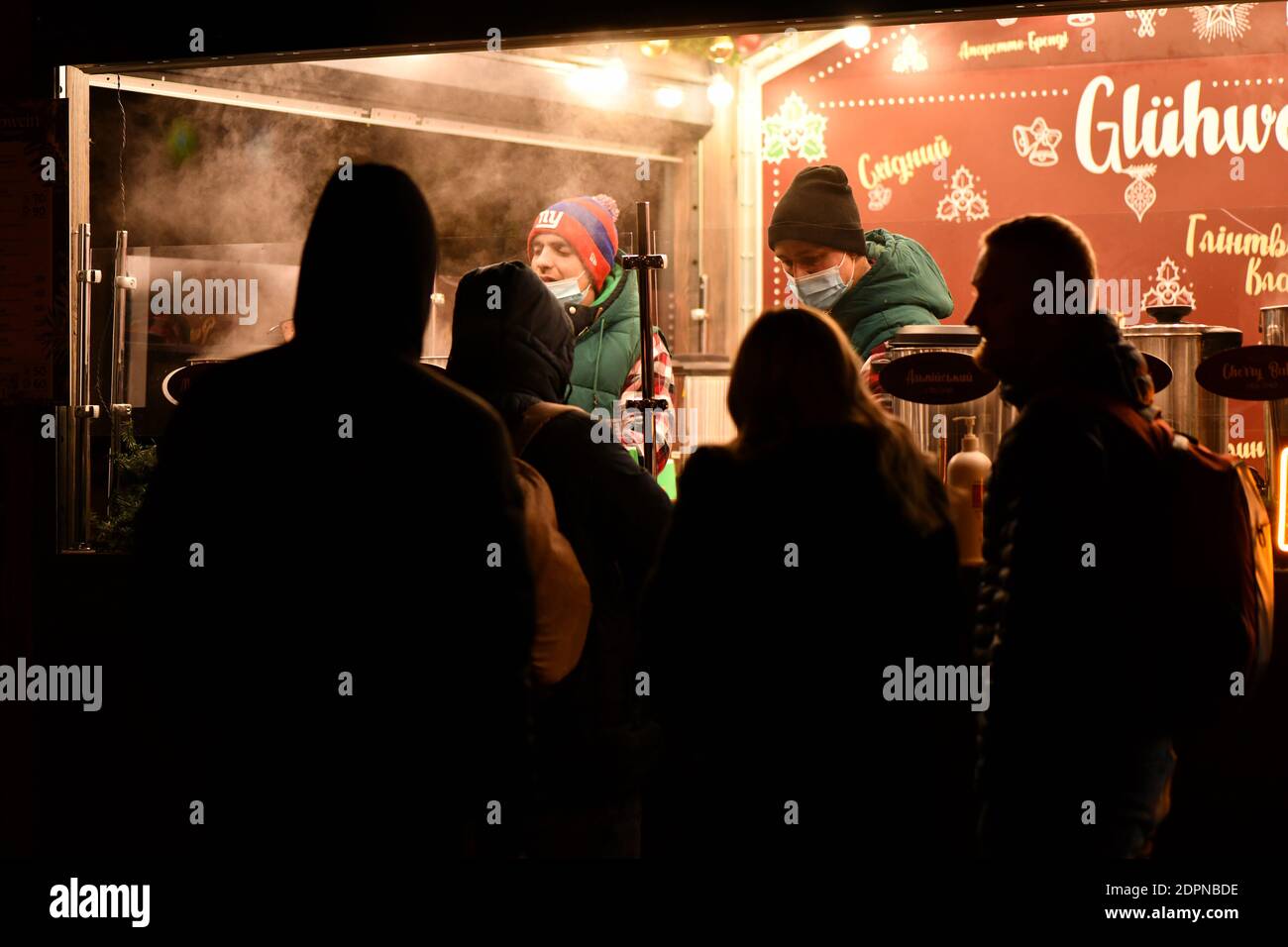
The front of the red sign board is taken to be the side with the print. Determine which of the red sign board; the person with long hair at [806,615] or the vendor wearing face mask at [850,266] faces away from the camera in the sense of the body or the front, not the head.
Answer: the person with long hair

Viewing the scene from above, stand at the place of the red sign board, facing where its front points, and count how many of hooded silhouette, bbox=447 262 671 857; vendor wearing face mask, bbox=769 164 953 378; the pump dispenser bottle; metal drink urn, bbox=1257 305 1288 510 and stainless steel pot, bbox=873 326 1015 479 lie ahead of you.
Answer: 5

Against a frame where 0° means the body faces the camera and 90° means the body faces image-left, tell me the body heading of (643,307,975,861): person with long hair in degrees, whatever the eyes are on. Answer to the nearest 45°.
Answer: approximately 180°

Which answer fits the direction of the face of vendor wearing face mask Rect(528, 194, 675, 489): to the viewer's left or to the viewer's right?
to the viewer's left

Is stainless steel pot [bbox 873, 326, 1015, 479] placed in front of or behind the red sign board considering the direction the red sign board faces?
in front

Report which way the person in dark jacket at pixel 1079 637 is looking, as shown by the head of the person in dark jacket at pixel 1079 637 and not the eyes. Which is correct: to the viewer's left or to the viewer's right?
to the viewer's left

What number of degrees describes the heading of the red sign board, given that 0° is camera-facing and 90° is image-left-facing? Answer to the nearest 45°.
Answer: approximately 0°

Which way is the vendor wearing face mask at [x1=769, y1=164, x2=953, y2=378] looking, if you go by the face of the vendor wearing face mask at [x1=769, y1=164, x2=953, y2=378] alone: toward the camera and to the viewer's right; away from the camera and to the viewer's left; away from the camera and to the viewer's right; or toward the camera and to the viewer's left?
toward the camera and to the viewer's left

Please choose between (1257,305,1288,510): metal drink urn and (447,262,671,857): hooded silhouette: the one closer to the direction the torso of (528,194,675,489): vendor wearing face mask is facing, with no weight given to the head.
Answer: the hooded silhouette

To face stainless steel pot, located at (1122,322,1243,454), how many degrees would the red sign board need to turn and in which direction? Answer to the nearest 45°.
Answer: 0° — it already faces it

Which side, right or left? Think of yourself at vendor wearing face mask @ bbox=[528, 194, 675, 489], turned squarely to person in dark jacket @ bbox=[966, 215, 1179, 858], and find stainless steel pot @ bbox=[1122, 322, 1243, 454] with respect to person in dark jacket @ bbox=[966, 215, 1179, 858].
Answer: left
